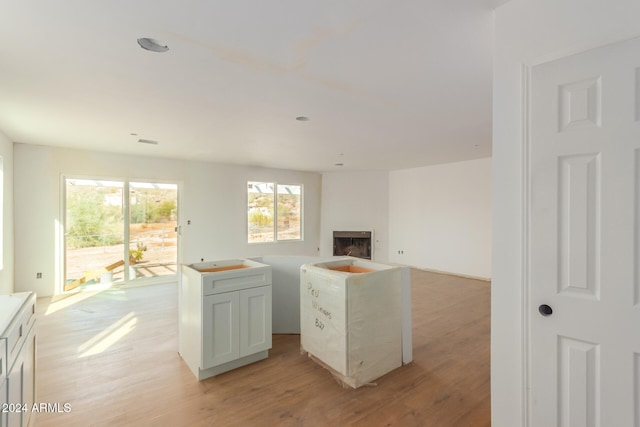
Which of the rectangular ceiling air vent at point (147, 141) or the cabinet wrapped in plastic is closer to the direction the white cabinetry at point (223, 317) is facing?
the cabinet wrapped in plastic

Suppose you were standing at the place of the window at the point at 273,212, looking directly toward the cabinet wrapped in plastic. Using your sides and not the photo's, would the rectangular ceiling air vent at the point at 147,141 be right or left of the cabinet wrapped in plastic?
right

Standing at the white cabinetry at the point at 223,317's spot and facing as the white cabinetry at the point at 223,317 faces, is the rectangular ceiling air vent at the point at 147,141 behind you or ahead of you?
behind

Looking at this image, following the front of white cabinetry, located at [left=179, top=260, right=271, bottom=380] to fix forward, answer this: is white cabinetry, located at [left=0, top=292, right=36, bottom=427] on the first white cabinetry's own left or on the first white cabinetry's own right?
on the first white cabinetry's own right

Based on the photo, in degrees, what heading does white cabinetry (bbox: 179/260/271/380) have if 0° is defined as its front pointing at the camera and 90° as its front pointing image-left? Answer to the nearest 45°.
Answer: approximately 315°
